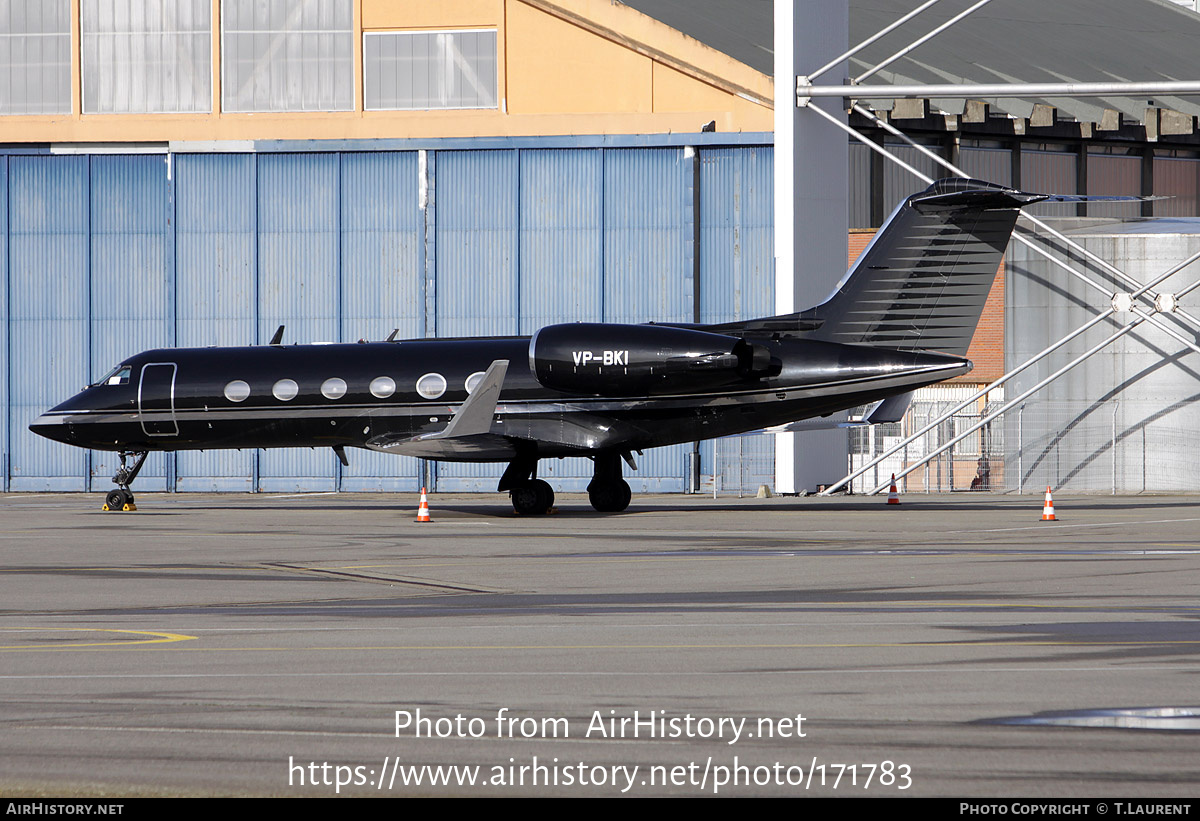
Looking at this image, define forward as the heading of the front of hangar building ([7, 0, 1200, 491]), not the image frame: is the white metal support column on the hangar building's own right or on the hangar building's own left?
on the hangar building's own left

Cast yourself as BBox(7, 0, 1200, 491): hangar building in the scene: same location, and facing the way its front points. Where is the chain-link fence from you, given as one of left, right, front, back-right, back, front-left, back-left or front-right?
left

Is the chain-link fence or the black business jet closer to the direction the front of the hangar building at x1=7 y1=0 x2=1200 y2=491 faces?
the black business jet

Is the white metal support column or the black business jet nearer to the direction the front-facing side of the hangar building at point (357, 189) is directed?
the black business jet

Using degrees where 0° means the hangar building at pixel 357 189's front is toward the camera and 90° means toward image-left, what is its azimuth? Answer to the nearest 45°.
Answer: approximately 0°
